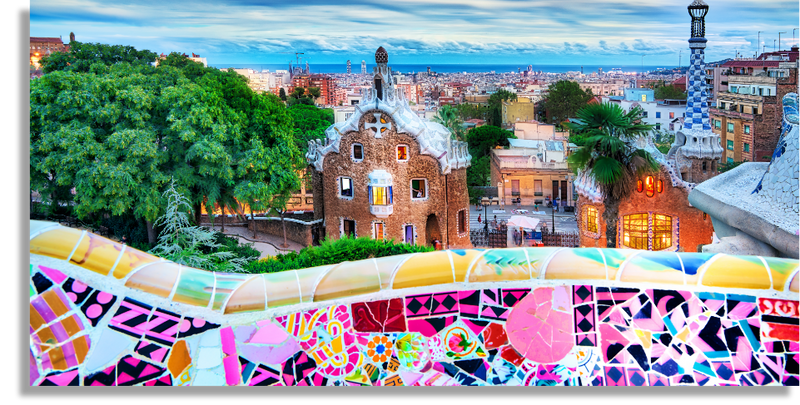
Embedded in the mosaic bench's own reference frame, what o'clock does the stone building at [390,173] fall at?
The stone building is roughly at 6 o'clock from the mosaic bench.

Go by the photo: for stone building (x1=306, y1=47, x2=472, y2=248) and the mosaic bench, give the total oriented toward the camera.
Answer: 2

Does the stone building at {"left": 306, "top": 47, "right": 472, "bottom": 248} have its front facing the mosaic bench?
yes

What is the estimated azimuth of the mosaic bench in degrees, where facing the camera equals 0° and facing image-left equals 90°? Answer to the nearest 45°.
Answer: approximately 0°

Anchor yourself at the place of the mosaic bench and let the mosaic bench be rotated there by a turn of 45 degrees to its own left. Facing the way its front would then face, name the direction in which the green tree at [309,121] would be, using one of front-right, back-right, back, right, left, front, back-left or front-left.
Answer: back-left

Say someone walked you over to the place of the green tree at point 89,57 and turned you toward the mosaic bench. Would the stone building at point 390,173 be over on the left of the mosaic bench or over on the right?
left

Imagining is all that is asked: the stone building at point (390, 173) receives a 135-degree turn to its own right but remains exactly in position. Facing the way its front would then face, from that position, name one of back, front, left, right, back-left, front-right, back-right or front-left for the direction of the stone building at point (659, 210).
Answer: back-right

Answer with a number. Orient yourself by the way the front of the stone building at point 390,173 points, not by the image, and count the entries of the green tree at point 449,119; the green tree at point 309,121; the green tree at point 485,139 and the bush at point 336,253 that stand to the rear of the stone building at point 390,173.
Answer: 3

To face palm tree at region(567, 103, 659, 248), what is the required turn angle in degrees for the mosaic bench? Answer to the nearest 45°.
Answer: approximately 180°

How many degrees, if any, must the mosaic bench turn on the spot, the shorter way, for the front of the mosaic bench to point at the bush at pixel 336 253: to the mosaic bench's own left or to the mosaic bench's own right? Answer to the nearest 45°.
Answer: approximately 180°

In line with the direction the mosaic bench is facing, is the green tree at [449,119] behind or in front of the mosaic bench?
behind

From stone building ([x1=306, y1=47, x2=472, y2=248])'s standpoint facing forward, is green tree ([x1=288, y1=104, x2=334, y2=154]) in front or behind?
behind

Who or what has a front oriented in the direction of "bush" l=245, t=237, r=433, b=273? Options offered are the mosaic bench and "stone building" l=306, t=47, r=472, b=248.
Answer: the stone building
